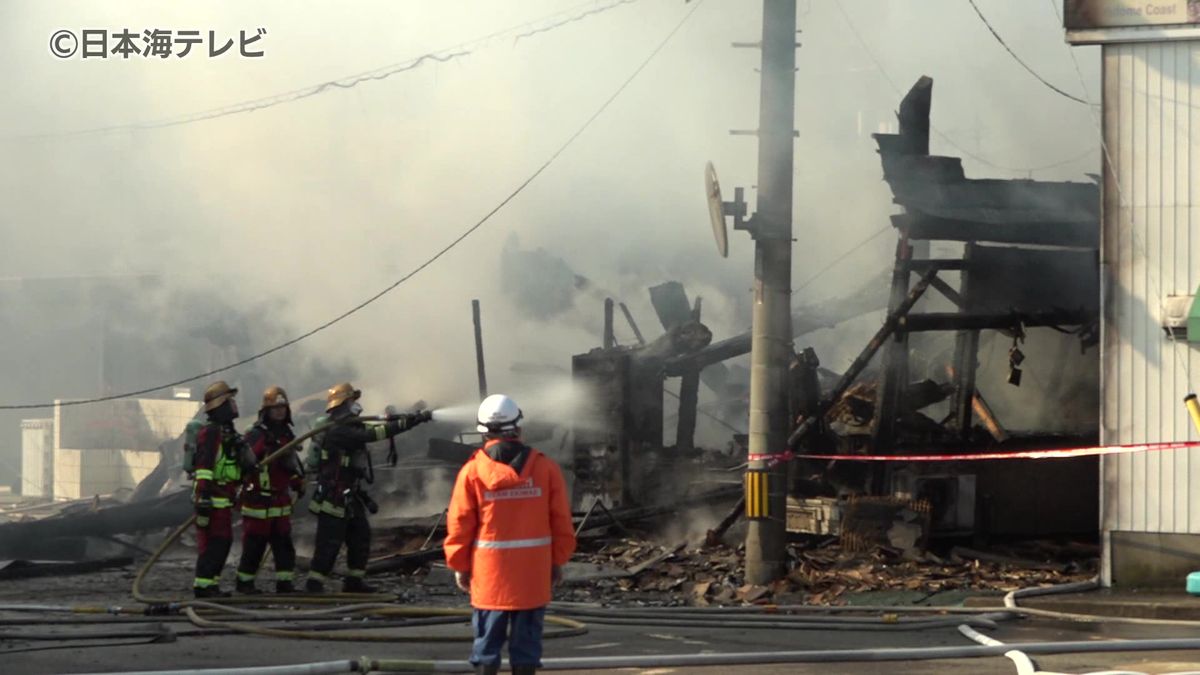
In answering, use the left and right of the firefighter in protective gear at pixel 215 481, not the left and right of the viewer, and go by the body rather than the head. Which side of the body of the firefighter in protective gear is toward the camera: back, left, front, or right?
right

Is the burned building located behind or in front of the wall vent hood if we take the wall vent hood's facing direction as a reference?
behind

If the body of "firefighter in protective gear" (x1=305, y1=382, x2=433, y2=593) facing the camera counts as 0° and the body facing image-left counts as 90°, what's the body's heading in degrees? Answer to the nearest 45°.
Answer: approximately 270°

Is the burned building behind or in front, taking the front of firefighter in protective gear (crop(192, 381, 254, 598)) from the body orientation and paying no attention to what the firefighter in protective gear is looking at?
in front

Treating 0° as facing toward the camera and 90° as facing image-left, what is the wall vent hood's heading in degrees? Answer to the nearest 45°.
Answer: approximately 0°

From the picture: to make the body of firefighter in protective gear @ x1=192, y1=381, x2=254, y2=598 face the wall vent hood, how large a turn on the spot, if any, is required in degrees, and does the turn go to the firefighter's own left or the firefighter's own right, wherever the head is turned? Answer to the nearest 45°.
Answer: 0° — they already face it

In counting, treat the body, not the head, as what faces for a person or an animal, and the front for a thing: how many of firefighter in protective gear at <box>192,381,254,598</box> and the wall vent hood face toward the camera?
1

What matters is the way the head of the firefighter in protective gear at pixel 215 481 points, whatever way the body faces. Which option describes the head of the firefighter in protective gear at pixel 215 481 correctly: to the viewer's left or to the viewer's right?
to the viewer's right

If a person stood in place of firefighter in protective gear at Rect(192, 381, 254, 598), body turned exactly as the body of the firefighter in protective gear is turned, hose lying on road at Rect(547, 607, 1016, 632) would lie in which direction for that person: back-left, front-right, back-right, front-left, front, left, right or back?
front-right

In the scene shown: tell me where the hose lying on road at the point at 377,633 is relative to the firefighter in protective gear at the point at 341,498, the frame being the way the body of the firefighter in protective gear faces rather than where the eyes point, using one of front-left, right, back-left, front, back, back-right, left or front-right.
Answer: right
